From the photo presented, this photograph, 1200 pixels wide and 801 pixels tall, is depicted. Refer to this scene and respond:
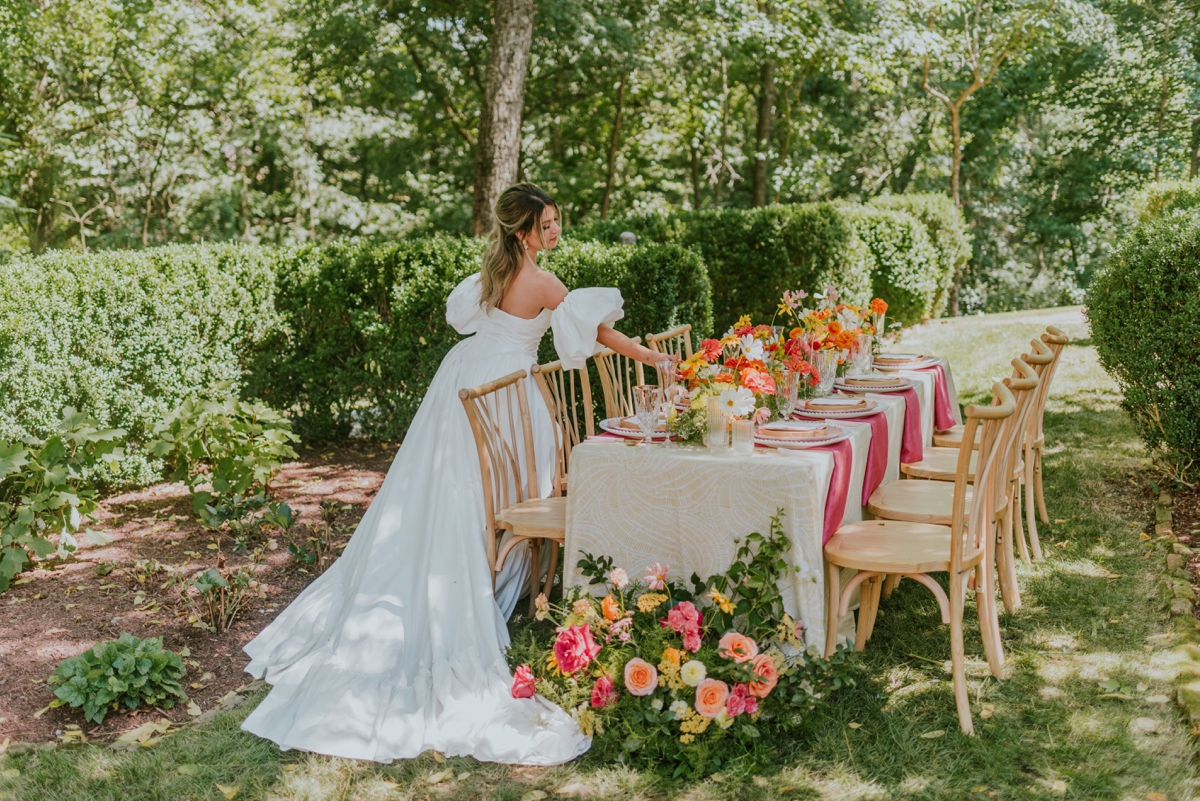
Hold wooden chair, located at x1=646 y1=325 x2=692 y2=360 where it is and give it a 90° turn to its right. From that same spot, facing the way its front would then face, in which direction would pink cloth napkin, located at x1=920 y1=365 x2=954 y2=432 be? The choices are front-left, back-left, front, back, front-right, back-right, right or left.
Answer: back-left

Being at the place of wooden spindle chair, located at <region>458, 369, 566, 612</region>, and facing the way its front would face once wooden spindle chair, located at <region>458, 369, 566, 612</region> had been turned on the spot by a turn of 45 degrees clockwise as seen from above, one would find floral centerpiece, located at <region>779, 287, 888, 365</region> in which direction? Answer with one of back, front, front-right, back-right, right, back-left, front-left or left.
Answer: left

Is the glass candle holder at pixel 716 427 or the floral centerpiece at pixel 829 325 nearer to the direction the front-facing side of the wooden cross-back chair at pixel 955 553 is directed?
the glass candle holder

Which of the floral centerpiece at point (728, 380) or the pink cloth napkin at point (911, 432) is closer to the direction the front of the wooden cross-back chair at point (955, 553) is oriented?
the floral centerpiece

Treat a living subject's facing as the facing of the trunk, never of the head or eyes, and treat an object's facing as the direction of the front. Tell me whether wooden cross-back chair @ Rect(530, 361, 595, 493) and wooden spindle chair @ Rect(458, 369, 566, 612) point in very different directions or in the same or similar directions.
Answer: same or similar directions

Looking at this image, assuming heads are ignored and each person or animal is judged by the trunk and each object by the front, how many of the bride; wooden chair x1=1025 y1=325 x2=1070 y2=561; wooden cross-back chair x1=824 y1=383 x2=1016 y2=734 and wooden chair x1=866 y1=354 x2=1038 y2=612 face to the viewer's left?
3

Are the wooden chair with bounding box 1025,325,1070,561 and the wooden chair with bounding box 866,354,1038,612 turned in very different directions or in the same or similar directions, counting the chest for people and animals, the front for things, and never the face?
same or similar directions

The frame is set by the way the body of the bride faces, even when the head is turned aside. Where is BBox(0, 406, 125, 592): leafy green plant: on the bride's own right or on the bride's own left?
on the bride's own left

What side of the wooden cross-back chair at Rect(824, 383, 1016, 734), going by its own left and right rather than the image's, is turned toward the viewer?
left

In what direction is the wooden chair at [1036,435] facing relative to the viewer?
to the viewer's left

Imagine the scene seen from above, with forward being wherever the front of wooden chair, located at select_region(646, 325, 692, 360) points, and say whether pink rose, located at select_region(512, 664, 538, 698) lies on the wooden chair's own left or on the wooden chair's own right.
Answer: on the wooden chair's own right

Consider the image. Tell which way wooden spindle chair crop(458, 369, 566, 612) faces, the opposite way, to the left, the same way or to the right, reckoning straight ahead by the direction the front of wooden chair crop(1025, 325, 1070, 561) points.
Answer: the opposite way

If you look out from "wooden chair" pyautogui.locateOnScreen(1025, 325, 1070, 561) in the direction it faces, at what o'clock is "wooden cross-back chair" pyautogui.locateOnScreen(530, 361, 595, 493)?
"wooden cross-back chair" pyautogui.locateOnScreen(530, 361, 595, 493) is roughly at 11 o'clock from "wooden chair" pyautogui.locateOnScreen(1025, 325, 1070, 561).

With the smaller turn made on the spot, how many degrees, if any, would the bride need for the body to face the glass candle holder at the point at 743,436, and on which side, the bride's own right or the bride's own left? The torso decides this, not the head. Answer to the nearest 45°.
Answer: approximately 90° to the bride's own right

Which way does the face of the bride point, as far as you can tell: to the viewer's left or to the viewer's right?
to the viewer's right

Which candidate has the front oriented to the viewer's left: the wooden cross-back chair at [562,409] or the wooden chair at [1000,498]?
the wooden chair at [1000,498]
